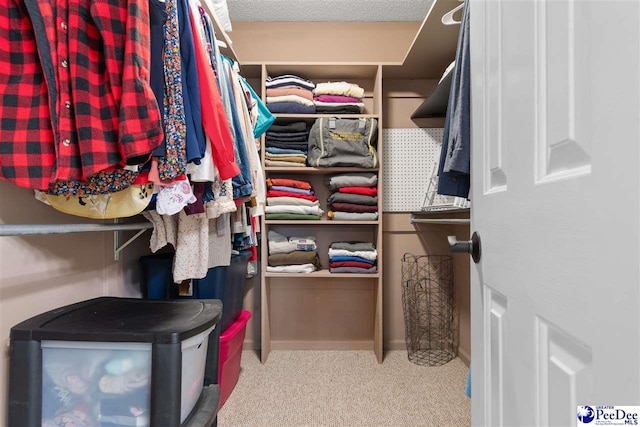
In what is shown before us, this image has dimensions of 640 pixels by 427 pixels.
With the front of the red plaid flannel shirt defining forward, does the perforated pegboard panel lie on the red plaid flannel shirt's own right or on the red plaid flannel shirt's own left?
on the red plaid flannel shirt's own left

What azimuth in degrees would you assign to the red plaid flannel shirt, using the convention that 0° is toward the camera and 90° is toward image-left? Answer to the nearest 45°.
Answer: approximately 0°

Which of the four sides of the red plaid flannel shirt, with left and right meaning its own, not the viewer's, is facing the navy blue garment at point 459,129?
left

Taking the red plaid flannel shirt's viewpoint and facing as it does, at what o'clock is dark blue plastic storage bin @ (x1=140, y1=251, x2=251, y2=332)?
The dark blue plastic storage bin is roughly at 7 o'clock from the red plaid flannel shirt.

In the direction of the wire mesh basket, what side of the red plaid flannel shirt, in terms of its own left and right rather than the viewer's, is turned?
left
